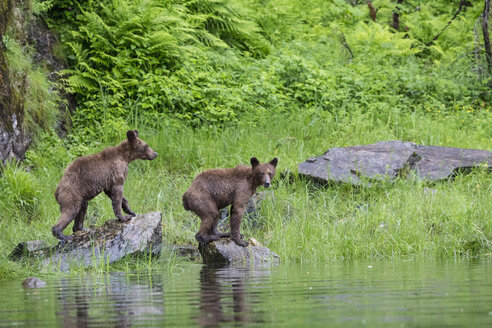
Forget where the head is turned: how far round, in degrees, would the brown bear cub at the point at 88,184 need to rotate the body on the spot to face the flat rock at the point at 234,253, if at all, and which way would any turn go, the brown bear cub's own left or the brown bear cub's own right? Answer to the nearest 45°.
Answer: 0° — it already faces it

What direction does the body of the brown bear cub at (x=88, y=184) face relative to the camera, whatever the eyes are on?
to the viewer's right

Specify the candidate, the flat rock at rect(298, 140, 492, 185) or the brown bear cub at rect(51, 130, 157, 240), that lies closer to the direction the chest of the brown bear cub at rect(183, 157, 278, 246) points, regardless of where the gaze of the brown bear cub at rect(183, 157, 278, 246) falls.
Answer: the flat rock

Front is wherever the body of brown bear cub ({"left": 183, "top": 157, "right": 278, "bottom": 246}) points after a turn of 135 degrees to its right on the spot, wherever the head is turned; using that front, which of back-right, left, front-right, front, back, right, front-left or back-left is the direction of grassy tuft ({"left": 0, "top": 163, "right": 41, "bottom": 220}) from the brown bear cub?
right

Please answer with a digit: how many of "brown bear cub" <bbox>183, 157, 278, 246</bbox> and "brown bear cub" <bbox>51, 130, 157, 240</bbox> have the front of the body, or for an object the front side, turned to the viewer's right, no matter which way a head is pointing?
2

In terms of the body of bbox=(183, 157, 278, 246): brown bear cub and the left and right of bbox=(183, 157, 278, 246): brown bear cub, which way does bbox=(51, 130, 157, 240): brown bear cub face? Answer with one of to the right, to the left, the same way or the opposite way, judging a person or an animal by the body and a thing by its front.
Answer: the same way

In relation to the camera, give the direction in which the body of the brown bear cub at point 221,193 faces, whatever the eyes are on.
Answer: to the viewer's right

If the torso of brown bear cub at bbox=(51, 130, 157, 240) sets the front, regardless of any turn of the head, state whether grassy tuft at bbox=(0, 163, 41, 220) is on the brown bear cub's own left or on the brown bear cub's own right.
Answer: on the brown bear cub's own left

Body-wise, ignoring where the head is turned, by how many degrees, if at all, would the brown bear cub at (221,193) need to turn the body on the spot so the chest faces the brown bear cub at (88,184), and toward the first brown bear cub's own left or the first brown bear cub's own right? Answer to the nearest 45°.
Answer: approximately 180°
